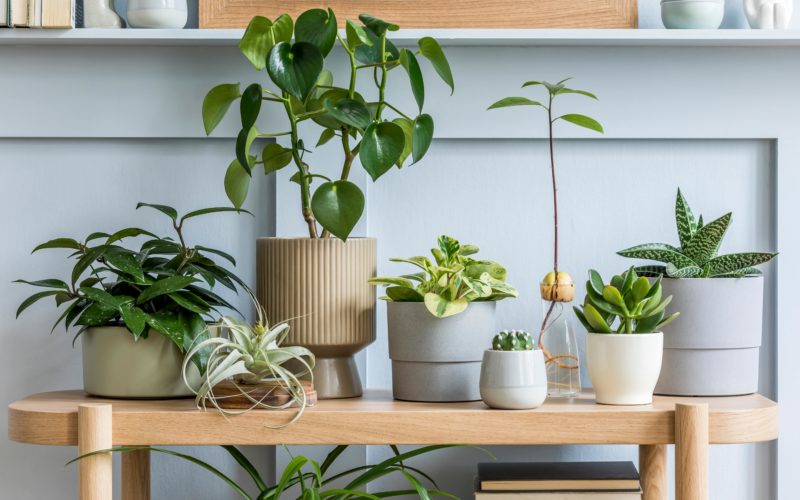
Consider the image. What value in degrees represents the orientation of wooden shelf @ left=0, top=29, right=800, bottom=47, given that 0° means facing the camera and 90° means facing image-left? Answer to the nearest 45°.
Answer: approximately 0°
